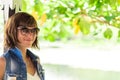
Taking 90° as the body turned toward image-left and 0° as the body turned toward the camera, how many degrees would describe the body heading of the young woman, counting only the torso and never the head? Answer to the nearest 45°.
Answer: approximately 315°
